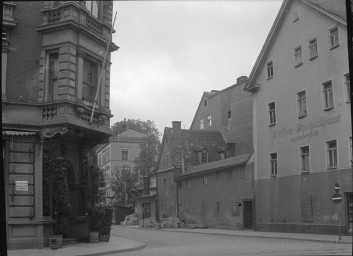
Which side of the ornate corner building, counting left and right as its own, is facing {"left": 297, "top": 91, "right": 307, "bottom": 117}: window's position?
left

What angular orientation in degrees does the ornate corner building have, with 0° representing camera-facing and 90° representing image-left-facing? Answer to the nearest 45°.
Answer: approximately 315°

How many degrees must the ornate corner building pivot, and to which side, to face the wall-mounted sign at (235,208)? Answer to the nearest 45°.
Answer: approximately 90° to its left

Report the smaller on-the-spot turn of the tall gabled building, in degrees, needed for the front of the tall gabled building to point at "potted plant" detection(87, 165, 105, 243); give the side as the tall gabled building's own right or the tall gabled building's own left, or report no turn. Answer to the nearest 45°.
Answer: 0° — it already faces it

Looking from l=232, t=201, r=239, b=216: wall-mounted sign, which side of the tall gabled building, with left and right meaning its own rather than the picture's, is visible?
right

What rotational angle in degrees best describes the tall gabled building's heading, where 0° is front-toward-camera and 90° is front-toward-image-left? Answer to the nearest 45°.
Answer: approximately 45°

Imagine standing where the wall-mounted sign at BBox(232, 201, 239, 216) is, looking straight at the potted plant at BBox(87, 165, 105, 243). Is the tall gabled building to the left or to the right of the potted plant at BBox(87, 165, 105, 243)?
left

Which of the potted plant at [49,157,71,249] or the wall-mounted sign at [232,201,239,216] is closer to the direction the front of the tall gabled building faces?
the potted plant
